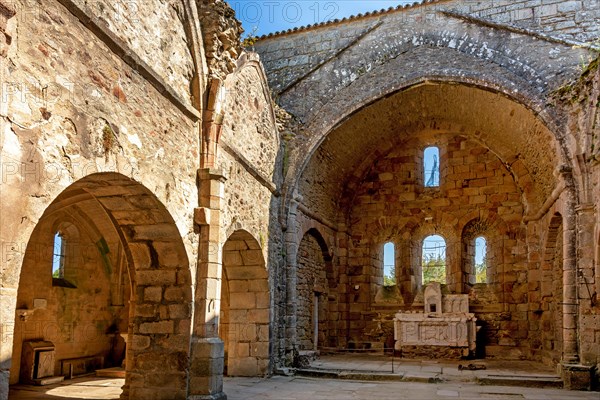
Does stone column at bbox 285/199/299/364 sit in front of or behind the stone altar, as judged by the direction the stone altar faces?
in front

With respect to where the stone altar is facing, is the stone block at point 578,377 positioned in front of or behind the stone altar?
in front

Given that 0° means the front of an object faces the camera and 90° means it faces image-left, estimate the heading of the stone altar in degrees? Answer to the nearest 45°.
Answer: approximately 0°

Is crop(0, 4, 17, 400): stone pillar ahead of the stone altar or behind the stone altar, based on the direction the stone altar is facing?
ahead

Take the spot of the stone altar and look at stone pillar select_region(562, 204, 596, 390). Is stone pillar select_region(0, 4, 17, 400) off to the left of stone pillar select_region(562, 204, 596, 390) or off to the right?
right
